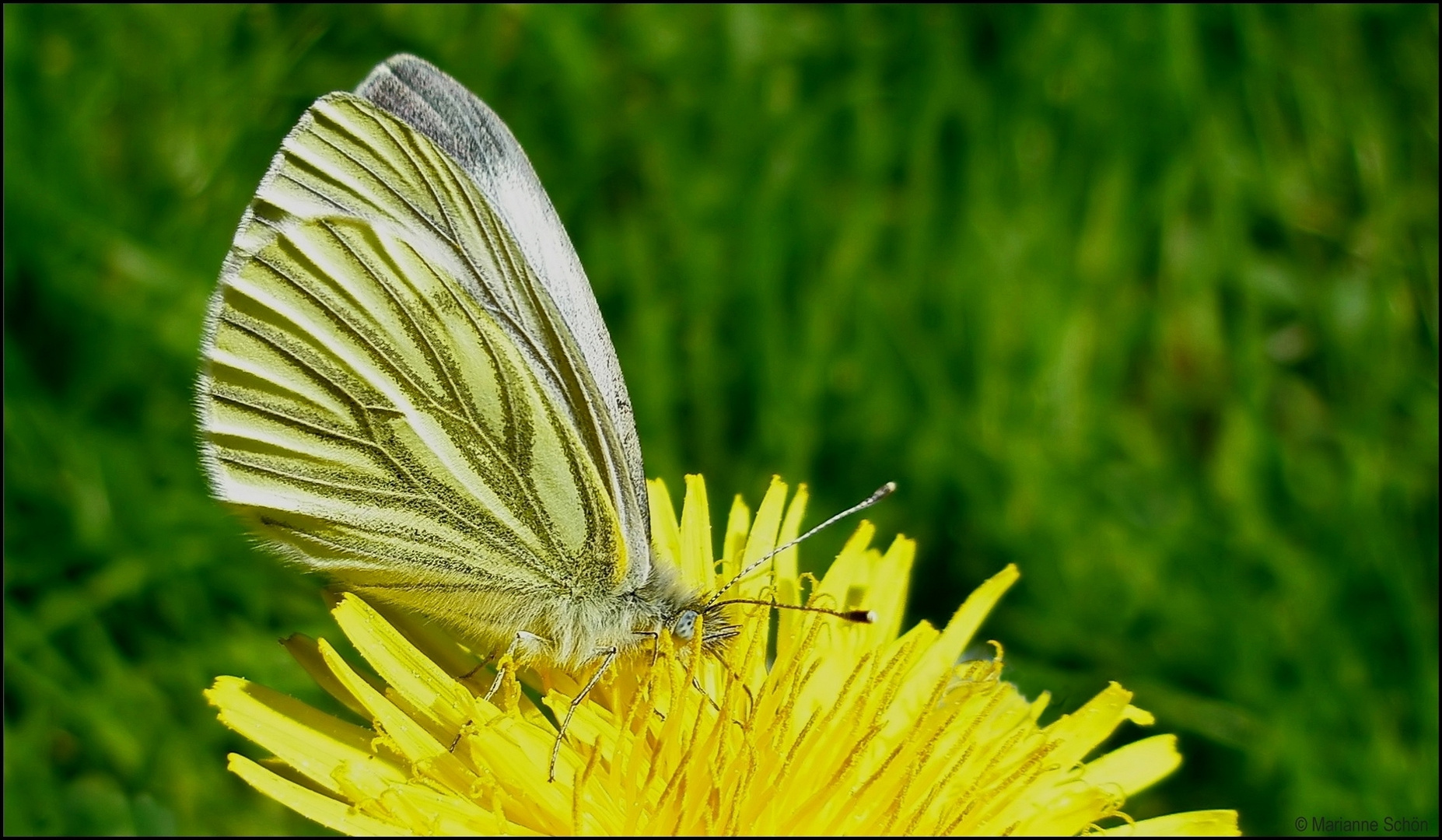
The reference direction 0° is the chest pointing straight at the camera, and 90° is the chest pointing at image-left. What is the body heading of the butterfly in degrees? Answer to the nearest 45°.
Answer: approximately 270°
